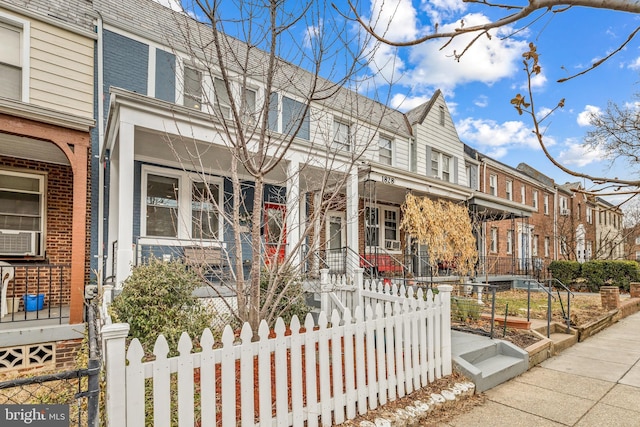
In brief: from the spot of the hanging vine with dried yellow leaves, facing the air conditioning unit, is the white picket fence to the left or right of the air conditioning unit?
left

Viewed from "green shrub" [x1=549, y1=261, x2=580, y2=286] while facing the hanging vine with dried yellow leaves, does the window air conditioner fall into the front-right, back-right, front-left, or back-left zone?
front-right

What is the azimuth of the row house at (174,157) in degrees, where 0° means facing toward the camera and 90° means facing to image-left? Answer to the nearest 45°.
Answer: approximately 315°

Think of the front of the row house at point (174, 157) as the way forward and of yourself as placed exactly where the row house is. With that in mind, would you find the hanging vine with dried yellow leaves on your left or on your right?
on your left

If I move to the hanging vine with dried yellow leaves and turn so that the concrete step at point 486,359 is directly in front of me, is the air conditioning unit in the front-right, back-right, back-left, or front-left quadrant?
front-right

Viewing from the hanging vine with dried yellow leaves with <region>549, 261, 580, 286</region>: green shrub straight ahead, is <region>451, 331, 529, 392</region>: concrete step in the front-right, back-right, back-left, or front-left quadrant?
back-right

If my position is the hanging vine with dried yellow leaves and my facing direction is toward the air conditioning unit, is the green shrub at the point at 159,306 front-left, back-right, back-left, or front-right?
front-left

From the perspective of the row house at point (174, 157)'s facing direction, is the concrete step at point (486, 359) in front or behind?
in front
